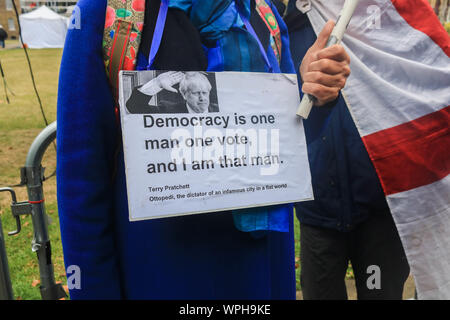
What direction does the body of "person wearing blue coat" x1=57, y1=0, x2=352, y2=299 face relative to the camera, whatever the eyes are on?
toward the camera

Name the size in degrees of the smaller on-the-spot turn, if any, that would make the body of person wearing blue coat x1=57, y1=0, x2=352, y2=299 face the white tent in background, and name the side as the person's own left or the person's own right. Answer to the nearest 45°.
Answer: approximately 180°
